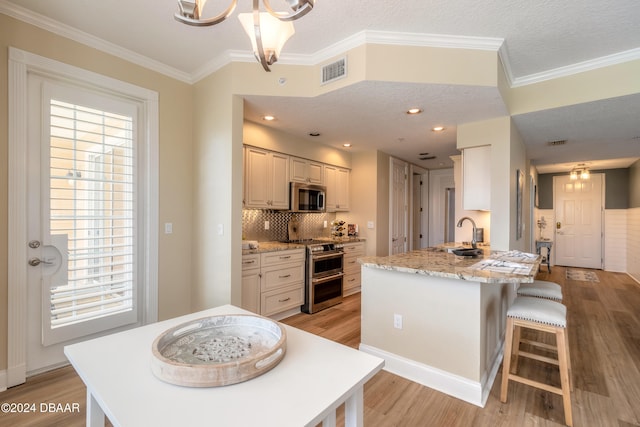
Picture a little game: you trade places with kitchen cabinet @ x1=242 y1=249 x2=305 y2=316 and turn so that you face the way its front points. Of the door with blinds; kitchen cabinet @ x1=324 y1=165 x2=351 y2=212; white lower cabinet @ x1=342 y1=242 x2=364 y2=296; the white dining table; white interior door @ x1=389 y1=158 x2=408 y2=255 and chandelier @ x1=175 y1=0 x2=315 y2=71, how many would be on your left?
3

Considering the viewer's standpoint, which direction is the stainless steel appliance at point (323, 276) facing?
facing the viewer and to the right of the viewer

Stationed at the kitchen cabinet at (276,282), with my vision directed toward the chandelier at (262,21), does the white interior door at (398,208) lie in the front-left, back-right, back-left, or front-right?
back-left

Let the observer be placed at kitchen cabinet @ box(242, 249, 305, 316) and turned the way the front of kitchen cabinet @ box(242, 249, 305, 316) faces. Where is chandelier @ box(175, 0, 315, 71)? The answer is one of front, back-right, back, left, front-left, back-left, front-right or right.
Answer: front-right

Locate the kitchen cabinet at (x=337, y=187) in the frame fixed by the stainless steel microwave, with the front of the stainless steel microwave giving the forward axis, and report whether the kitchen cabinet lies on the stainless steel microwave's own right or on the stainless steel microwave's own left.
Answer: on the stainless steel microwave's own left

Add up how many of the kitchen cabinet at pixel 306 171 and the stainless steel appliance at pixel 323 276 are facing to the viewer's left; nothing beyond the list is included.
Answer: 0

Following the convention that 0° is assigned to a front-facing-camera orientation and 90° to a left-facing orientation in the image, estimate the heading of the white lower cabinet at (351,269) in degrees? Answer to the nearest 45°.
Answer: approximately 315°

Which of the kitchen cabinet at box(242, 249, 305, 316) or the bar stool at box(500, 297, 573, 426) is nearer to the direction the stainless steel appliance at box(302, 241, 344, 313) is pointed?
the bar stool

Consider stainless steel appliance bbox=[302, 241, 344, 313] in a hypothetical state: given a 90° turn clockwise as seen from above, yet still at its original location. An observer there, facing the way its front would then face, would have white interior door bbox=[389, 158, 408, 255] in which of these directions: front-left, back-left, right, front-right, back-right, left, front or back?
back

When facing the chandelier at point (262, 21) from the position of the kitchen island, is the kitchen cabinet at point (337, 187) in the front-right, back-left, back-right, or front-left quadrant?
back-right

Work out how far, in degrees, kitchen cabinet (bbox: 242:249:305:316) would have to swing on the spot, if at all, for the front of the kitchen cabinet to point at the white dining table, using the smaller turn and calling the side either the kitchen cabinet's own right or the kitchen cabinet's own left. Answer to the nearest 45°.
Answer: approximately 45° to the kitchen cabinet's own right
